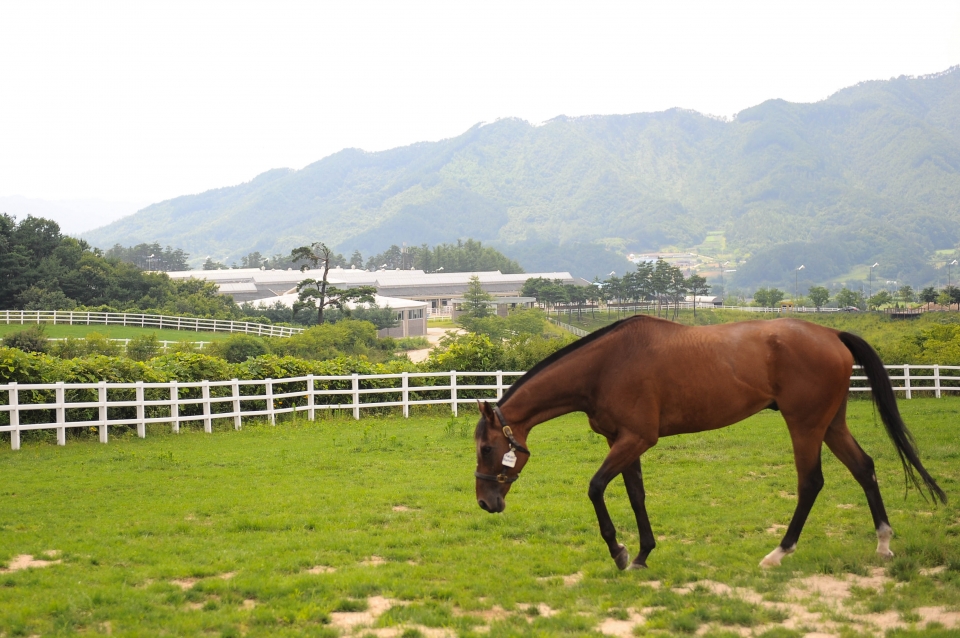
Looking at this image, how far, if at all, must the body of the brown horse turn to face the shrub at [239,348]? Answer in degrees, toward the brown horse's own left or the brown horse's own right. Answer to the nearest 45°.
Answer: approximately 45° to the brown horse's own right

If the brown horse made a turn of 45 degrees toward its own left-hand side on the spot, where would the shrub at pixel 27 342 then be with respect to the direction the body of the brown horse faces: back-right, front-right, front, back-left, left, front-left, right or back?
right

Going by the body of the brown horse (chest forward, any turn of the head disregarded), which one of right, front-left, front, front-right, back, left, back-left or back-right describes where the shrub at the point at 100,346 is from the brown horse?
front-right

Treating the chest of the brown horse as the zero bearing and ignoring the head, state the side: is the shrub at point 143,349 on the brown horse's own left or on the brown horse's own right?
on the brown horse's own right

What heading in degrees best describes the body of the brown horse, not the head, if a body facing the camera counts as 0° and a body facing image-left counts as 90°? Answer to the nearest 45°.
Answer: approximately 90°
